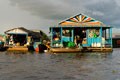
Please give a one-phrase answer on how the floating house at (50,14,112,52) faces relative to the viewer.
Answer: facing the viewer
